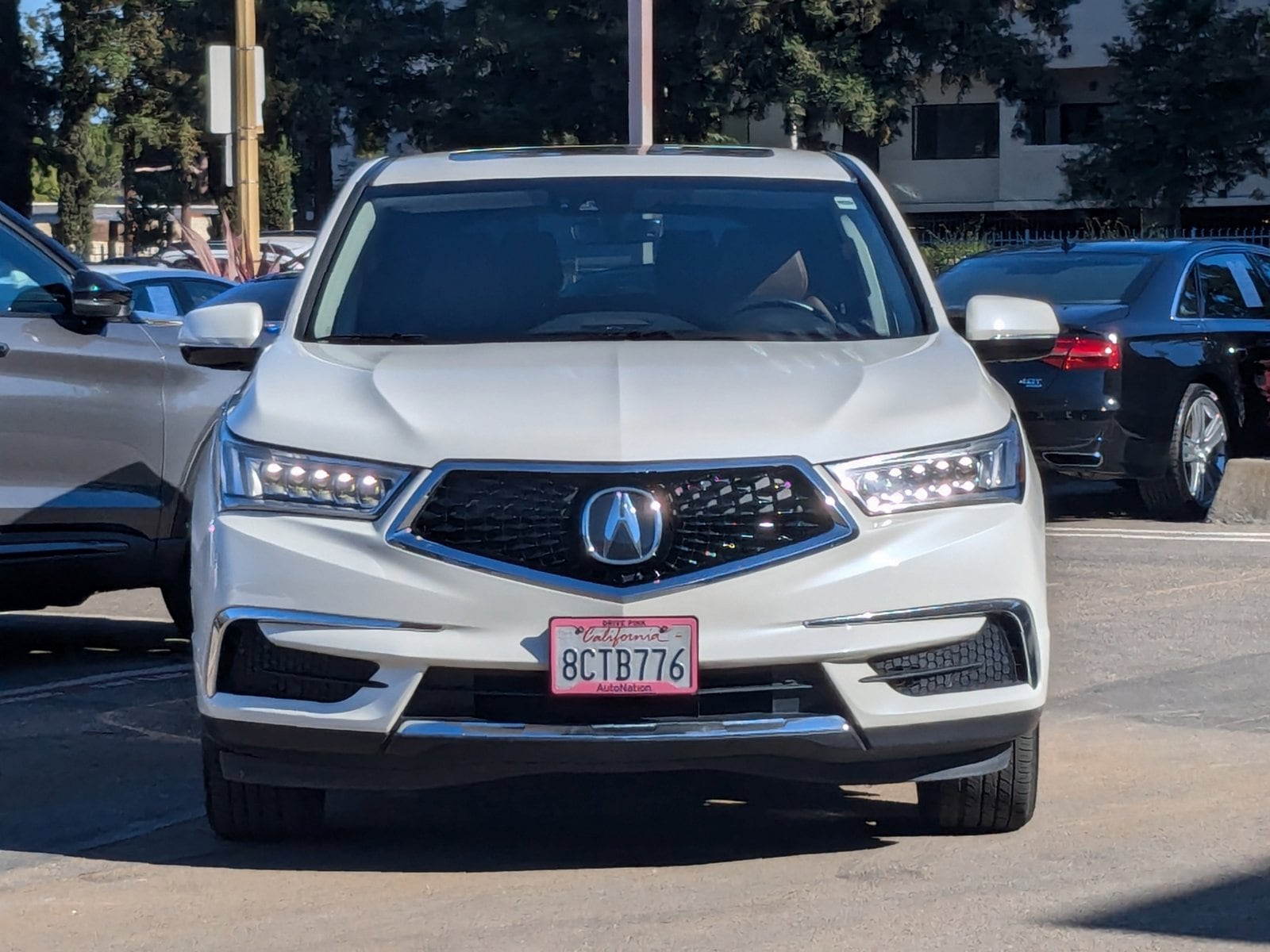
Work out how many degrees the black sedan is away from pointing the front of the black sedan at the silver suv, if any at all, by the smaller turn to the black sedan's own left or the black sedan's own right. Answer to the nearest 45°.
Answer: approximately 180°

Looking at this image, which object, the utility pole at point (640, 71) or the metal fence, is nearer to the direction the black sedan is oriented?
the metal fence

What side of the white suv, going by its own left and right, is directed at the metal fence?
back

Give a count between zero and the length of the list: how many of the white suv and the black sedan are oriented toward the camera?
1

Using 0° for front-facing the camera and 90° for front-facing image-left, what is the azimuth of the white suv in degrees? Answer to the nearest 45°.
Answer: approximately 0°
